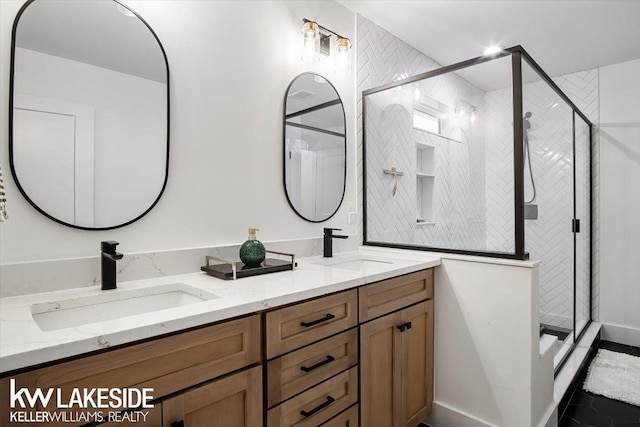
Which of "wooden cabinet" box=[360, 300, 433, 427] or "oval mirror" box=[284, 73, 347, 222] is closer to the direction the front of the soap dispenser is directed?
the wooden cabinet

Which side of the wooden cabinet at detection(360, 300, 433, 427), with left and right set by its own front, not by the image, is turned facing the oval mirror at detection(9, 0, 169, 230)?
right

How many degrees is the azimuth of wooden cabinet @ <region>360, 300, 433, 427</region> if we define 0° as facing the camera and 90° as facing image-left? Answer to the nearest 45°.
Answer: approximately 315°

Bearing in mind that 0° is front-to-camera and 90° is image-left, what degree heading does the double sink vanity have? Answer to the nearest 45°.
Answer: approximately 315°

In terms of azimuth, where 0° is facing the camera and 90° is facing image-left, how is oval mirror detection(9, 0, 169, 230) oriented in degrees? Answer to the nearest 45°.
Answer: approximately 315°
